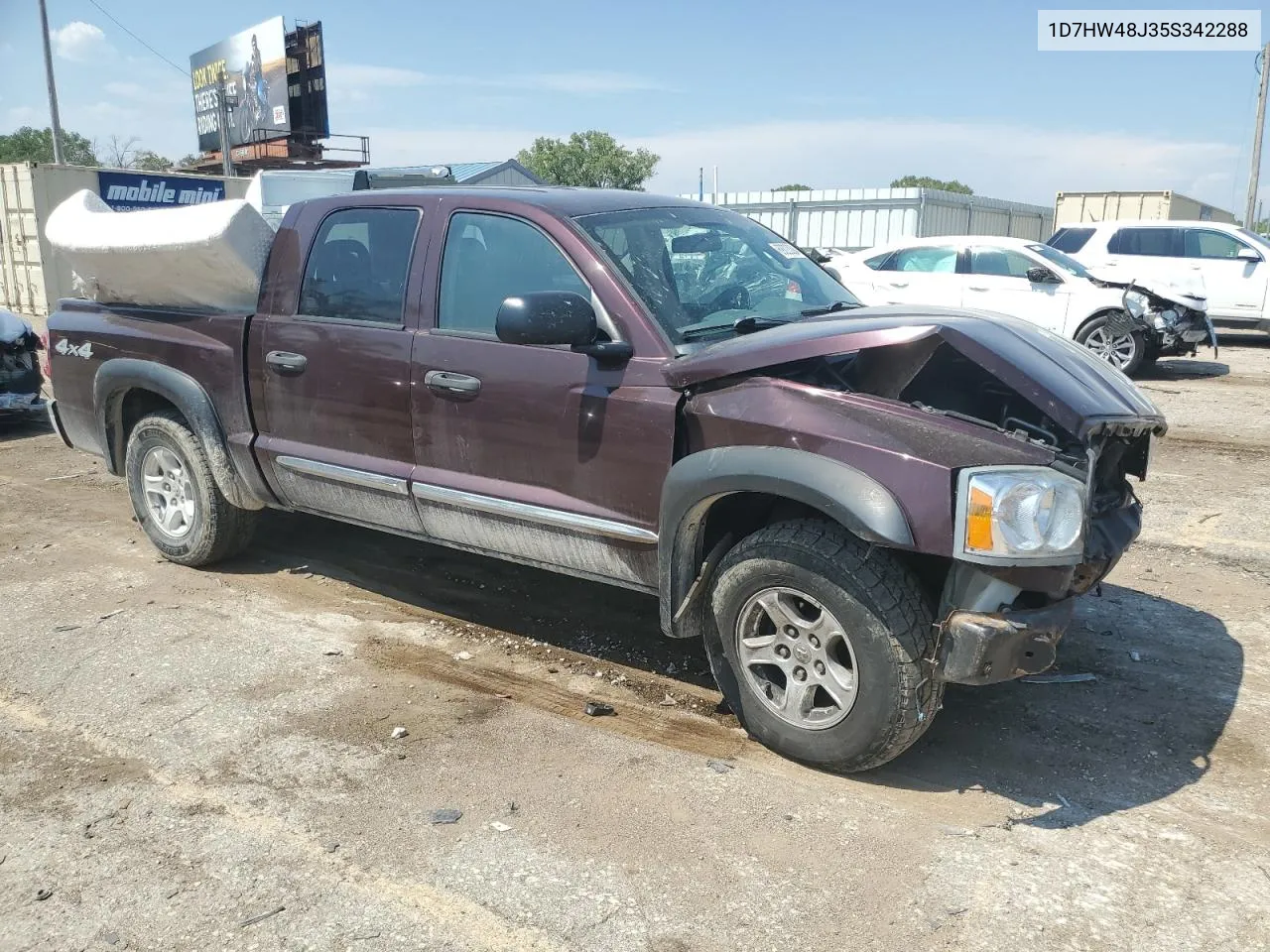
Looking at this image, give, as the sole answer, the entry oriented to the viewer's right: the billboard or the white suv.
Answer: the white suv

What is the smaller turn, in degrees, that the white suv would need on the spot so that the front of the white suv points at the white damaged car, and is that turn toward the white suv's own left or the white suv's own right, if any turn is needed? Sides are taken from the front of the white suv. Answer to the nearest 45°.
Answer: approximately 90° to the white suv's own right

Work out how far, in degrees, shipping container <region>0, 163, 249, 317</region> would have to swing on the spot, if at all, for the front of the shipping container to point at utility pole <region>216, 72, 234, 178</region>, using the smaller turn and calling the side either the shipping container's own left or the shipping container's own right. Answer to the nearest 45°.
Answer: approximately 135° to the shipping container's own right

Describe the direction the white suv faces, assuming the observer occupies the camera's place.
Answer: facing to the right of the viewer

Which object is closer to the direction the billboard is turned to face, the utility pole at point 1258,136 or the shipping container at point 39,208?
the shipping container

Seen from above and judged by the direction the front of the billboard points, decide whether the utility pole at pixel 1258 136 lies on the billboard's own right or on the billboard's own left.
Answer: on the billboard's own left

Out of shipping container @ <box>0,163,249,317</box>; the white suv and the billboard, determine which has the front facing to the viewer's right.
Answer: the white suv

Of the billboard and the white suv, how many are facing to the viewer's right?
1

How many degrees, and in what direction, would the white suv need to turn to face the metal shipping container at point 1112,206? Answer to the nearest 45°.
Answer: approximately 90° to its left
